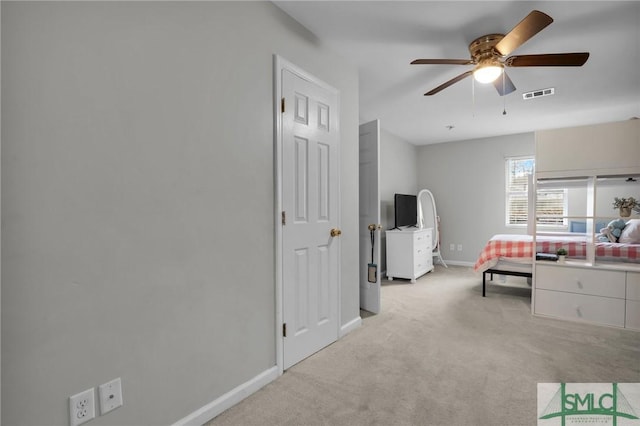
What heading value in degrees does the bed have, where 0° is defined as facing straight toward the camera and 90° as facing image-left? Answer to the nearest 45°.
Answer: approximately 90°

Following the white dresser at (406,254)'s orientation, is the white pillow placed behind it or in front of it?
in front

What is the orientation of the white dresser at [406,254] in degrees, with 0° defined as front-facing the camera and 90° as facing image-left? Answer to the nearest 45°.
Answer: approximately 315°

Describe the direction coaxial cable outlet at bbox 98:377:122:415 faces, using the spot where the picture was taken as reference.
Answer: facing the viewer and to the right of the viewer

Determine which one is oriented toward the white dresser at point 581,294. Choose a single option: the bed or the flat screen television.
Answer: the flat screen television

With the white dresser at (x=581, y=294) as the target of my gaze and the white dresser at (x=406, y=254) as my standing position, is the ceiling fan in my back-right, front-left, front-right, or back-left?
front-right

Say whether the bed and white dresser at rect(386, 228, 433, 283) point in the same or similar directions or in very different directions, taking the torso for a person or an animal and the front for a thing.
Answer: very different directions

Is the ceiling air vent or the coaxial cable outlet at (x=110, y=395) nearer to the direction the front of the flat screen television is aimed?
the ceiling air vent

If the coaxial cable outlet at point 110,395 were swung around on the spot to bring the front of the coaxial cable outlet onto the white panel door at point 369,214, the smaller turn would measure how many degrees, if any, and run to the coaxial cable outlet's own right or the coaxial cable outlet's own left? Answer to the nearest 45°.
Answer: approximately 90° to the coaxial cable outlet's own left

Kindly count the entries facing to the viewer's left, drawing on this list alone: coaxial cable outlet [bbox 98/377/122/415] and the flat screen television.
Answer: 0

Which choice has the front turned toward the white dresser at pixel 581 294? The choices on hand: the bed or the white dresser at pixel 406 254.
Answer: the white dresser at pixel 406 254

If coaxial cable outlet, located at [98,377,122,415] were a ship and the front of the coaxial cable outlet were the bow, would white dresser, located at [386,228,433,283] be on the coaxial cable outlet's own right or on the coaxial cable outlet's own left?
on the coaxial cable outlet's own left

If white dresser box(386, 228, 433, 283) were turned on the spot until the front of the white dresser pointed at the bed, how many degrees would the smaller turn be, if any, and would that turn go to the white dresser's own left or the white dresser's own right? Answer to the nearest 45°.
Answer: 0° — it already faces it
